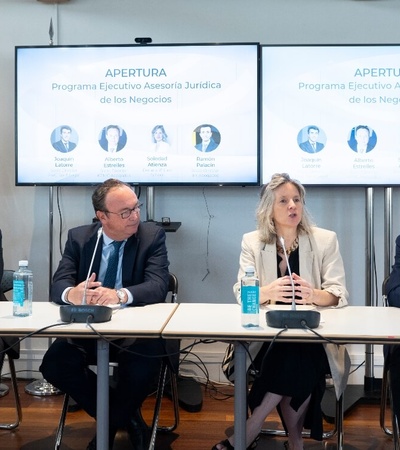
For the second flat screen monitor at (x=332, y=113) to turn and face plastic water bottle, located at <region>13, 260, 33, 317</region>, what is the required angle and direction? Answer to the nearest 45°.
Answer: approximately 45° to its right

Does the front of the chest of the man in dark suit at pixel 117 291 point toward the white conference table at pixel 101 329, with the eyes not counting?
yes

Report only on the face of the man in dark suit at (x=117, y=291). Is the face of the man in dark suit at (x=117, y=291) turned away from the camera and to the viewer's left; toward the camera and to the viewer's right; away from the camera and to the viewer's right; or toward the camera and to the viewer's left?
toward the camera and to the viewer's right

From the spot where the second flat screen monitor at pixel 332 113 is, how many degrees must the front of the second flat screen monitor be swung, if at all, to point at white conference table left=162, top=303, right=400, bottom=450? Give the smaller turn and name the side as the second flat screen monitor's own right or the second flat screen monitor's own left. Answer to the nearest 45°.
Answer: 0° — it already faces it

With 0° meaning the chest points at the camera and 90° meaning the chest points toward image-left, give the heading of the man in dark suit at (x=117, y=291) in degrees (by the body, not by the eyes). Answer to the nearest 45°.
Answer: approximately 0°

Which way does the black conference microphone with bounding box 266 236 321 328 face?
away from the camera

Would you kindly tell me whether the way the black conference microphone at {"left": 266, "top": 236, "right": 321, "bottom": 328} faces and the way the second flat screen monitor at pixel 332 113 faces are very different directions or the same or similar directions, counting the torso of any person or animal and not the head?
very different directions

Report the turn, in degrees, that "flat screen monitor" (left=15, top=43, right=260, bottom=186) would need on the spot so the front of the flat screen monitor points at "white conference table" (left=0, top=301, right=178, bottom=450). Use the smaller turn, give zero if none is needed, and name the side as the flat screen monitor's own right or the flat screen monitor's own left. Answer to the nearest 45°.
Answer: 0° — it already faces it

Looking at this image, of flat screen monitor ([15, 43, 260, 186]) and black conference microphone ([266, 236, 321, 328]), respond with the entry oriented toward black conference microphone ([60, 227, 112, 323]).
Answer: the flat screen monitor

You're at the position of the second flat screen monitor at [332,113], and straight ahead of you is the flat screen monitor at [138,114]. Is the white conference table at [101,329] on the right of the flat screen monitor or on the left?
left
